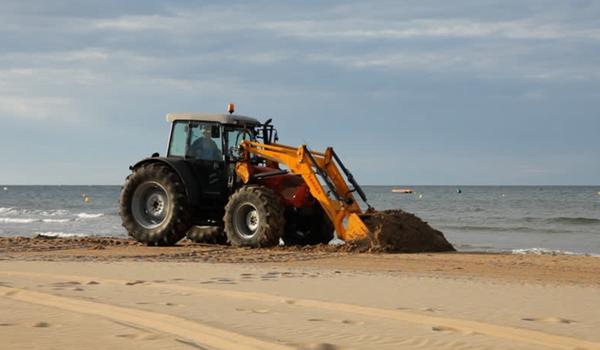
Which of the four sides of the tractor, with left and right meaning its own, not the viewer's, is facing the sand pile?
front

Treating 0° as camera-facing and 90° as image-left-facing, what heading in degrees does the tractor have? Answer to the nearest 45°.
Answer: approximately 315°
